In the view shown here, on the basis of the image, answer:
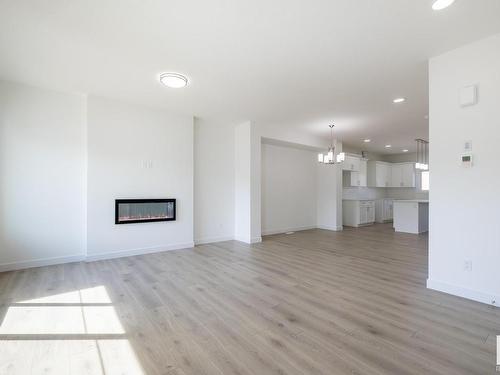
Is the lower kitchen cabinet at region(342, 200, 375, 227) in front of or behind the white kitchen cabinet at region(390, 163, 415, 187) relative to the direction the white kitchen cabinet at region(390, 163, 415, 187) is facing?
in front

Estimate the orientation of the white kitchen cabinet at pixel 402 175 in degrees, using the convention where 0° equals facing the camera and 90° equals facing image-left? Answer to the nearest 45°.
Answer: approximately 0°

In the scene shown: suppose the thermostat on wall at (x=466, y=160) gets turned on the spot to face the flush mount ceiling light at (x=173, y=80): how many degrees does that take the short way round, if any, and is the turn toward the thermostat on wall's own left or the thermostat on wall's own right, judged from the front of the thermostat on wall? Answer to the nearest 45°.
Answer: approximately 45° to the thermostat on wall's own right

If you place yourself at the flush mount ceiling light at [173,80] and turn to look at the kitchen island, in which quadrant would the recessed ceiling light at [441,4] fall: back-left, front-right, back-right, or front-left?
front-right

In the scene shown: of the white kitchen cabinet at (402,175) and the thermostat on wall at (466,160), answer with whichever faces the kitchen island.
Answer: the white kitchen cabinet

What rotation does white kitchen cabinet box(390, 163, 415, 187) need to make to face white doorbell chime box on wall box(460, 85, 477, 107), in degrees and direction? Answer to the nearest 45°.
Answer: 0° — it already faces it

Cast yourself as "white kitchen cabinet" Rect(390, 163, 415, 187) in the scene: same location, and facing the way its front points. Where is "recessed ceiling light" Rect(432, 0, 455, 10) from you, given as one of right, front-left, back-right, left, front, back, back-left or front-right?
front

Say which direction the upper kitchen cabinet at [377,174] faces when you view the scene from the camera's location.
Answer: facing the viewer and to the right of the viewer

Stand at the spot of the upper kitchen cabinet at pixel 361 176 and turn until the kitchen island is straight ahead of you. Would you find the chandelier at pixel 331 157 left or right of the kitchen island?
right
